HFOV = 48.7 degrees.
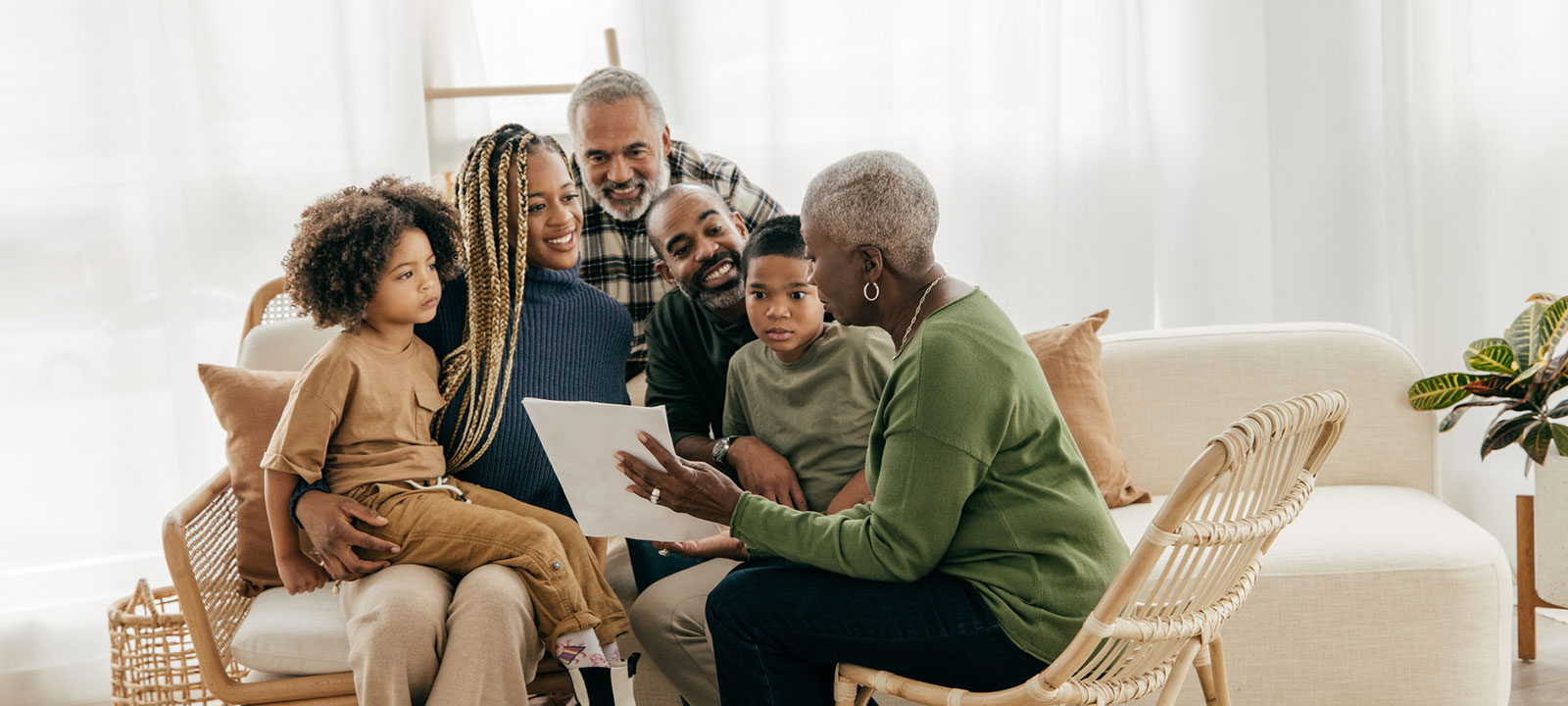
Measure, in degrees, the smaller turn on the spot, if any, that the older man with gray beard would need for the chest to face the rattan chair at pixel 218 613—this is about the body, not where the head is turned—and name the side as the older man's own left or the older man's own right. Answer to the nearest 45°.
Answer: approximately 45° to the older man's own right

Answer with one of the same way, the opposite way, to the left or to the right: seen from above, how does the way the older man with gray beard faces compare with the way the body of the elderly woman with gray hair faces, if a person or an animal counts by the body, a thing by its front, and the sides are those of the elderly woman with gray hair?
to the left

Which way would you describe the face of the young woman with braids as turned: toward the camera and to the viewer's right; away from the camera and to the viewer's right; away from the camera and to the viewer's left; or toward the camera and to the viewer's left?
toward the camera and to the viewer's right

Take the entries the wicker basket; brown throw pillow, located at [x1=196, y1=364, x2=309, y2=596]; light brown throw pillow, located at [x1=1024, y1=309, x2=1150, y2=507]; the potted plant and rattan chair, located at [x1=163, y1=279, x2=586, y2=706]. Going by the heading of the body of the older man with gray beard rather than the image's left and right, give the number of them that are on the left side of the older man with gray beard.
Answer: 2

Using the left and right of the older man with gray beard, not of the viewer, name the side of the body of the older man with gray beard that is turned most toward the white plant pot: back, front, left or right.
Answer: left

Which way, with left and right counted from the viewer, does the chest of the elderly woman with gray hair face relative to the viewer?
facing to the left of the viewer

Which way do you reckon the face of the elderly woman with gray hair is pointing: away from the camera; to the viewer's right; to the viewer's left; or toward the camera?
to the viewer's left

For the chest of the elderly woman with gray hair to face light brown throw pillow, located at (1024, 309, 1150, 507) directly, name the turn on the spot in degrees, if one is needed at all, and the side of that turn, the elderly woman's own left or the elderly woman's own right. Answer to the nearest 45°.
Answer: approximately 90° to the elderly woman's own right

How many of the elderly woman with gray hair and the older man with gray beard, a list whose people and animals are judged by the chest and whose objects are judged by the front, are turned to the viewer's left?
1

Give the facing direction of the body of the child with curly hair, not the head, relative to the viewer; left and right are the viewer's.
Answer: facing the viewer and to the right of the viewer

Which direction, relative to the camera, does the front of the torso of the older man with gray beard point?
toward the camera
